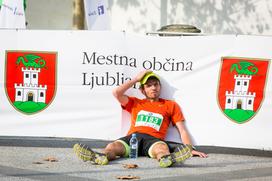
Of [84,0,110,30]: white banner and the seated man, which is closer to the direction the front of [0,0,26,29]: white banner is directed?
the seated man

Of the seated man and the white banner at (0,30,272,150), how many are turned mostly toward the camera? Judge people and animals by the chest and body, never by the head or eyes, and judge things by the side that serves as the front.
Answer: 2

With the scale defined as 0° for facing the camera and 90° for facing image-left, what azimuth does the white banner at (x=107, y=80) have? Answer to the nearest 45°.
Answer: approximately 0°

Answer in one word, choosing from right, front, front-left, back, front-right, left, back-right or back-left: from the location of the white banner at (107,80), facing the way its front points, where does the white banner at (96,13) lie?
back

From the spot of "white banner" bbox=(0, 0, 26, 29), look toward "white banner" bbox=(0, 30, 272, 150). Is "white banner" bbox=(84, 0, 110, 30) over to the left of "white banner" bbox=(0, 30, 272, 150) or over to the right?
left

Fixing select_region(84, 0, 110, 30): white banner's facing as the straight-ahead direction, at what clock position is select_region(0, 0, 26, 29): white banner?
select_region(0, 0, 26, 29): white banner is roughly at 3 o'clock from select_region(84, 0, 110, 30): white banner.
